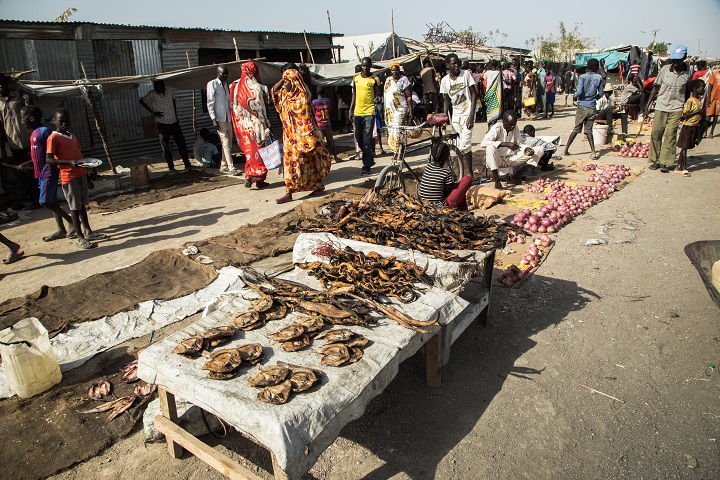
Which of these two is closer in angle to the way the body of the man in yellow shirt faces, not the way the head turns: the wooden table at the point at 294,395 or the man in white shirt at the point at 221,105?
the wooden table

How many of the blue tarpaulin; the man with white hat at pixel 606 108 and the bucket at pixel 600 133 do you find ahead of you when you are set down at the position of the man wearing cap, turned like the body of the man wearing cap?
0

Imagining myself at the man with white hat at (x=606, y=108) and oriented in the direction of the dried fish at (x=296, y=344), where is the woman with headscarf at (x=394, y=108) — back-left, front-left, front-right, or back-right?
front-right

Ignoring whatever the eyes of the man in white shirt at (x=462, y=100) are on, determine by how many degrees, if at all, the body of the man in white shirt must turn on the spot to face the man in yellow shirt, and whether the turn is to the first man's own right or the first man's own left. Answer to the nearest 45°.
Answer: approximately 90° to the first man's own right

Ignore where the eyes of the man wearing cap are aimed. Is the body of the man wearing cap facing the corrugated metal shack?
no

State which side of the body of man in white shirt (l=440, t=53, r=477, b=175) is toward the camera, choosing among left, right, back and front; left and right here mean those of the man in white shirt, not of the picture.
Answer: front

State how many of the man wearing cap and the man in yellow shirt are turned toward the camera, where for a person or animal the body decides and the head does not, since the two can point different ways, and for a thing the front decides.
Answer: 2

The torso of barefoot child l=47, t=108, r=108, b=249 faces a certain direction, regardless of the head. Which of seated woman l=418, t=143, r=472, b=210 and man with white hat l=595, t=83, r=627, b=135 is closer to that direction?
the seated woman

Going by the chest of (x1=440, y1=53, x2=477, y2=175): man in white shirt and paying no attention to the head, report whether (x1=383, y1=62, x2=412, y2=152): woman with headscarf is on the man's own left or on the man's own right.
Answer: on the man's own right

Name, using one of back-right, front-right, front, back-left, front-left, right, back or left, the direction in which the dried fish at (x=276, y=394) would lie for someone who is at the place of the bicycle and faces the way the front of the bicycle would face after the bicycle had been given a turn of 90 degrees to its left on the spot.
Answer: front-right

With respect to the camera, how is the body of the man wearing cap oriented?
toward the camera

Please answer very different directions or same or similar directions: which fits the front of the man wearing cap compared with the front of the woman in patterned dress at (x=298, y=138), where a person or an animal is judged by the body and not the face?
same or similar directions

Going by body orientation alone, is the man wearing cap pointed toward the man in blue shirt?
no

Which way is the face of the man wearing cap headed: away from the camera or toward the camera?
toward the camera

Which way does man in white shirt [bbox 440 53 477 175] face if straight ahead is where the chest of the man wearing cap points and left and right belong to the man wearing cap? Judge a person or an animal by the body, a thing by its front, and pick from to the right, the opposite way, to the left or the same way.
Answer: the same way
